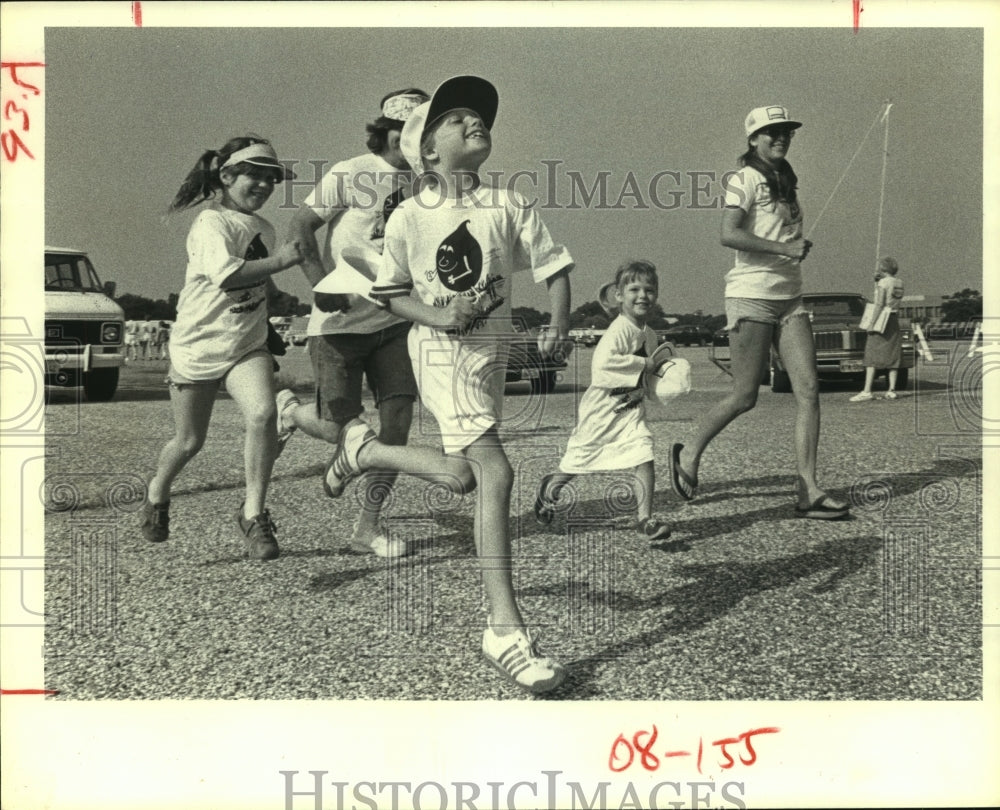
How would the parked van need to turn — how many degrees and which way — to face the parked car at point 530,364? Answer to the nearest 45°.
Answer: approximately 45° to its left

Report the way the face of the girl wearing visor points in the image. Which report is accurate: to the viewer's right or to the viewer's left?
to the viewer's right

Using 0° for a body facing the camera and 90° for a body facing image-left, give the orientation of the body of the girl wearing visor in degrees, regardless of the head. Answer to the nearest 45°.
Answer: approximately 315°

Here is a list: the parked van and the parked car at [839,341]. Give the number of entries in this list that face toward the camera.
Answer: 2

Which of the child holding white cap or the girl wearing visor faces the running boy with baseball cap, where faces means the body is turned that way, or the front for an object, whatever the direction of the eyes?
the girl wearing visor

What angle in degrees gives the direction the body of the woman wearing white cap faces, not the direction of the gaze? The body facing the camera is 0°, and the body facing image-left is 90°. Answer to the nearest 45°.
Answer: approximately 315°

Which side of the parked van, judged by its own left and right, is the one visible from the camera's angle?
front

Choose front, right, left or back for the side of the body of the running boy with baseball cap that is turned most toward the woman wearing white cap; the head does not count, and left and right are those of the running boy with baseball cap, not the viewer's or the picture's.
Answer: left

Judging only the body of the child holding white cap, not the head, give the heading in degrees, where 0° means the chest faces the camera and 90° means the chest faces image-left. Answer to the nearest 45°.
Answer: approximately 315°

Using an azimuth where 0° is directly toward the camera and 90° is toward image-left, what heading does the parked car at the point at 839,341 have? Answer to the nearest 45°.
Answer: approximately 0°
